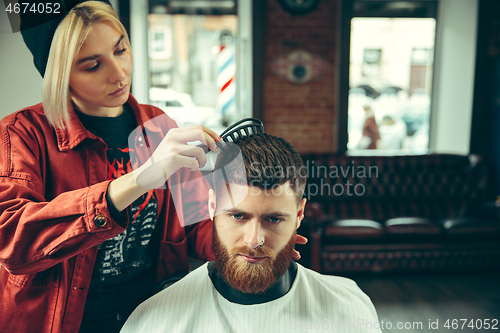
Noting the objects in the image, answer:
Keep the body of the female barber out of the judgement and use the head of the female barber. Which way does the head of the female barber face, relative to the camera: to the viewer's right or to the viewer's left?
to the viewer's right

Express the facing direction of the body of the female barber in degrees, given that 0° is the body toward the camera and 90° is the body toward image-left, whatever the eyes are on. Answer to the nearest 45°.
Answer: approximately 315°

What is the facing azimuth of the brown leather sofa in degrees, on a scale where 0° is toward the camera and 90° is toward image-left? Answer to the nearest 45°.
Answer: approximately 0°

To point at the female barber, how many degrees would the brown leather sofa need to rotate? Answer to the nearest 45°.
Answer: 0° — it already faces them

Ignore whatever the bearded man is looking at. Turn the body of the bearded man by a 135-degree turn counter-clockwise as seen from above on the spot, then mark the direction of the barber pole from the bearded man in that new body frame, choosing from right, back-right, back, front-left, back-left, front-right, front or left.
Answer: front-left

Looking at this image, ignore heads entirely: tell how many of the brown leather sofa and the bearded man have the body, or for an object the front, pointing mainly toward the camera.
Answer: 2

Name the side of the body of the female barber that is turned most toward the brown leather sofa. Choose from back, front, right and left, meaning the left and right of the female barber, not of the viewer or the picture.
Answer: left
